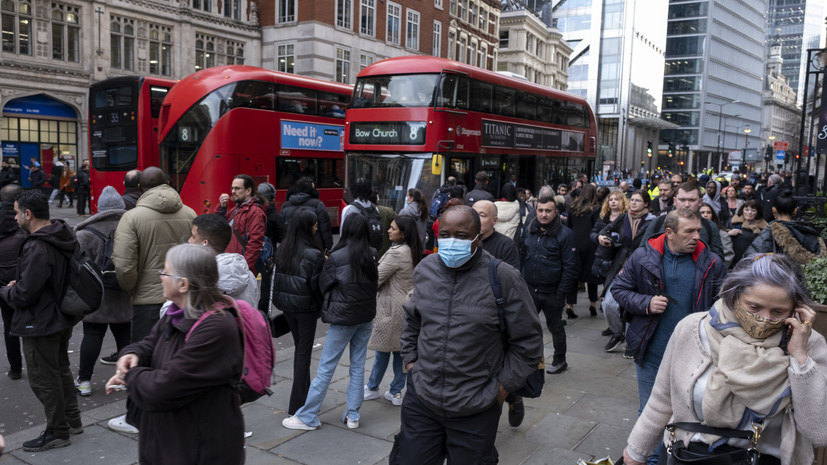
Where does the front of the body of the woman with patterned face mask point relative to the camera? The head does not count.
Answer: toward the camera

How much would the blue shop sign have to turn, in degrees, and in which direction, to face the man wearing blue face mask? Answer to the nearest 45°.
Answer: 0° — it already faces them

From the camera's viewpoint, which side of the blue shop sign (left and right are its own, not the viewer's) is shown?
front

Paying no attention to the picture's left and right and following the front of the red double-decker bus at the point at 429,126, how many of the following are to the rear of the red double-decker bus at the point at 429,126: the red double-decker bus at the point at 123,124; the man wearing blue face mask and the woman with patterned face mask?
0

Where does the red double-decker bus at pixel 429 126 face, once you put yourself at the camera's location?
facing the viewer and to the left of the viewer

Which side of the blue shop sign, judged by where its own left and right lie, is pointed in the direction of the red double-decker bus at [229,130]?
front

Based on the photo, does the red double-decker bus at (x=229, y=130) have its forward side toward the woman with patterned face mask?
no

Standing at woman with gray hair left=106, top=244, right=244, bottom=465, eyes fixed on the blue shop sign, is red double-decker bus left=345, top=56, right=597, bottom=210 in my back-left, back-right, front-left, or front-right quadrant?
front-right

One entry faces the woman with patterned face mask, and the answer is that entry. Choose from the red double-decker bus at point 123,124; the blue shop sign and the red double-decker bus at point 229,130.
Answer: the blue shop sign

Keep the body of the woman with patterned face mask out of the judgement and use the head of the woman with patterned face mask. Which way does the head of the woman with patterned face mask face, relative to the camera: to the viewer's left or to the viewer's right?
to the viewer's left
